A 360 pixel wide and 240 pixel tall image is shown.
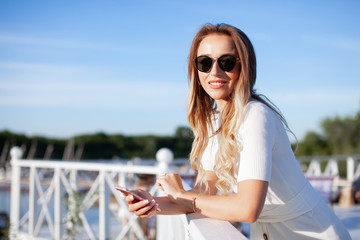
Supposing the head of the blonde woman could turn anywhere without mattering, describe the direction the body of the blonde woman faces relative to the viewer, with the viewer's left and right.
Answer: facing to the left of the viewer
